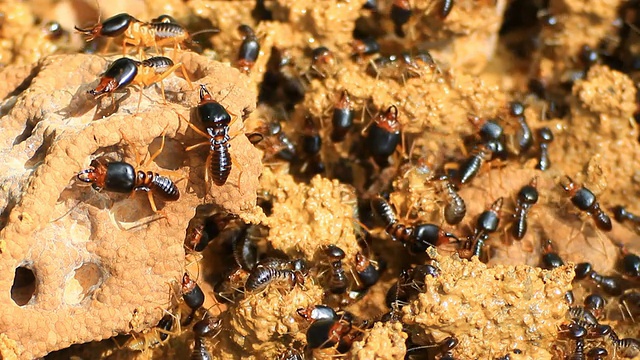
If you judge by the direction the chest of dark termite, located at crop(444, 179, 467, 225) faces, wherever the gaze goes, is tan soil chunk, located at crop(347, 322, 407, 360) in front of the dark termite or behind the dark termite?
behind

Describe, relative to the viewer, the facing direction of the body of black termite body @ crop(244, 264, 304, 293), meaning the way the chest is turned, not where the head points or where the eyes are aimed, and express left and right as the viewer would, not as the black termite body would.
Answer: facing to the right of the viewer

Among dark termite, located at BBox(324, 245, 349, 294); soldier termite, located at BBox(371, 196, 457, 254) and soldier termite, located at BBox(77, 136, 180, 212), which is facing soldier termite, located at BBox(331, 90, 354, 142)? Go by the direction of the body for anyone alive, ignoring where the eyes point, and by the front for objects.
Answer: the dark termite

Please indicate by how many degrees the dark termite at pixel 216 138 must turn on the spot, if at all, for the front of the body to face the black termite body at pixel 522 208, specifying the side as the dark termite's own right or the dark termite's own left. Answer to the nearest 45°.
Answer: approximately 90° to the dark termite's own right

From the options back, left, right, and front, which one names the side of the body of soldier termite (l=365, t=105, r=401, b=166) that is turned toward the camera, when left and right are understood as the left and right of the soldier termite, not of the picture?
back

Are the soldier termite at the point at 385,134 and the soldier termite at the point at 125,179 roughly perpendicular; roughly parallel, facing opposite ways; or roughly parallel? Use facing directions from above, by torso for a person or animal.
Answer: roughly perpendicular

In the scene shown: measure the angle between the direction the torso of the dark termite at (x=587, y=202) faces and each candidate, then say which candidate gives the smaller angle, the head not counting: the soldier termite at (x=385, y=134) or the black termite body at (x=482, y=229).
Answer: the soldier termite

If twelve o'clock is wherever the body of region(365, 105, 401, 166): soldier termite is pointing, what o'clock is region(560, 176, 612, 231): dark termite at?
The dark termite is roughly at 3 o'clock from the soldier termite.

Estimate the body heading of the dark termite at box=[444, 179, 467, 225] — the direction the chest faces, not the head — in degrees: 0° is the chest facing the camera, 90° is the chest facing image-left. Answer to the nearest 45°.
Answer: approximately 180°

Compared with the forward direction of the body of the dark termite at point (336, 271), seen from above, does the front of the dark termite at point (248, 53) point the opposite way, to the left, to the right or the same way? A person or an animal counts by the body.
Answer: the opposite way

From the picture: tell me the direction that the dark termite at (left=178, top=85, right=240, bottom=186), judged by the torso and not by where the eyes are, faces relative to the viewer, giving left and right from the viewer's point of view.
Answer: facing away from the viewer

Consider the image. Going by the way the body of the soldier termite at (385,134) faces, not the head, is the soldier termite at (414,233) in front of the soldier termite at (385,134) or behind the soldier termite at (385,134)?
behind

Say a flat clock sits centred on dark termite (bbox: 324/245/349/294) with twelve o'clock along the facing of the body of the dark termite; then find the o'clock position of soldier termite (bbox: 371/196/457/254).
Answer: The soldier termite is roughly at 2 o'clock from the dark termite.

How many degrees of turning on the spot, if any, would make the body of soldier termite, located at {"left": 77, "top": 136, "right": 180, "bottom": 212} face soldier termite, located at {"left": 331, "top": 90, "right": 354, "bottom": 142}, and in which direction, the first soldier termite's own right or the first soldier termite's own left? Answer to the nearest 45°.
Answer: approximately 135° to the first soldier termite's own right

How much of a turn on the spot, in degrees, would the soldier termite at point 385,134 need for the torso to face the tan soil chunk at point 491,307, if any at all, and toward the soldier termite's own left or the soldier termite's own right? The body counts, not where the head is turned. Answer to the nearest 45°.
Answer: approximately 135° to the soldier termite's own right
